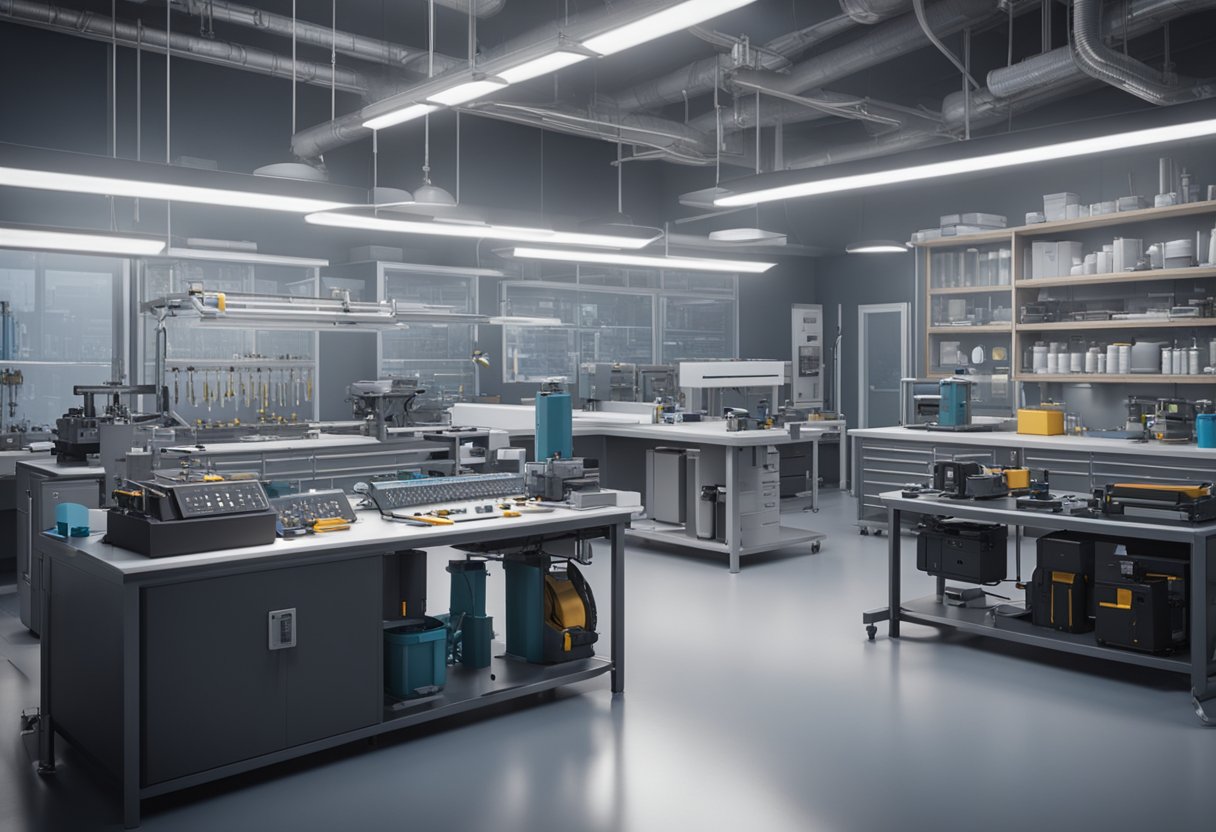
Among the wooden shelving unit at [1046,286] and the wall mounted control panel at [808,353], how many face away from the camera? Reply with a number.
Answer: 0

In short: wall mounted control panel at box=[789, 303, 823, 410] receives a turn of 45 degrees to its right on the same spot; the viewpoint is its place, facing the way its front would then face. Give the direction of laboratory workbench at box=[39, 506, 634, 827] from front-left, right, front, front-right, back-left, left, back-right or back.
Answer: front-left

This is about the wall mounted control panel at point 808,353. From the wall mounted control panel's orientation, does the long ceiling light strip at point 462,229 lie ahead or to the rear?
ahead

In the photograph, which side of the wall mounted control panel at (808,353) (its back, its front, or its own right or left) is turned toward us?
front

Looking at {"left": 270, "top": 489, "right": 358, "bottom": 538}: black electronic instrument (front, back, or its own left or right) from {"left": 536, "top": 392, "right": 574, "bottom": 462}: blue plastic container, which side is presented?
left

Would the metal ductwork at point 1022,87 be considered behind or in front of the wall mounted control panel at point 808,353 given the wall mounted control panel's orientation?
in front

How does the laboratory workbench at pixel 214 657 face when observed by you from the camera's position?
facing the viewer and to the right of the viewer

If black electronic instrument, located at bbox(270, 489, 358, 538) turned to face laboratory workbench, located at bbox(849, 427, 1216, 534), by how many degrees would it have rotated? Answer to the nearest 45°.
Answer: approximately 90° to its left

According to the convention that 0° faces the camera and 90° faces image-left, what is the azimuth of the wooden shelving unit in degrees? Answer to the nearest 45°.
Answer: approximately 45°
